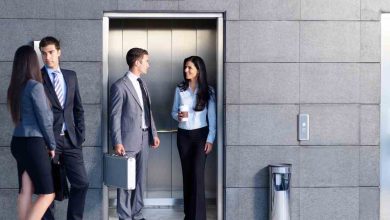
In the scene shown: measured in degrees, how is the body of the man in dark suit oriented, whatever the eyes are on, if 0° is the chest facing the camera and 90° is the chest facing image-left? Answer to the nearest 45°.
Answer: approximately 45°

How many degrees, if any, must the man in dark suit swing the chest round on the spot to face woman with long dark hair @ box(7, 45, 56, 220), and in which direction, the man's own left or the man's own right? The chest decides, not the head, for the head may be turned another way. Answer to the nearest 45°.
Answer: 0° — they already face them

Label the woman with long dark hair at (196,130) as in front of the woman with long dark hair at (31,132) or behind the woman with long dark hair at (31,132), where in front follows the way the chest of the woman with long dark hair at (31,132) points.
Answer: in front

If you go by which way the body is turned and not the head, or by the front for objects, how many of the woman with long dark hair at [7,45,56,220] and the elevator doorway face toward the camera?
1

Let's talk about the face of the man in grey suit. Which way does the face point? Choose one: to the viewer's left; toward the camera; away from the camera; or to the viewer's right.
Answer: to the viewer's right

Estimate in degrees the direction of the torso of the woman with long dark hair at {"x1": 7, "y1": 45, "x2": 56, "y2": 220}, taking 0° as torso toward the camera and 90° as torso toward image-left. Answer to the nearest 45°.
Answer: approximately 225°

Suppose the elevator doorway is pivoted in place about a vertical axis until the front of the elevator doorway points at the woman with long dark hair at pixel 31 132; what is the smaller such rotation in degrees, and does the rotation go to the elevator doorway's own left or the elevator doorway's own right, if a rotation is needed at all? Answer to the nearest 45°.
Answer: approximately 45° to the elevator doorway's own right

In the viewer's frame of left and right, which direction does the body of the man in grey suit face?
facing the viewer and to the right of the viewer

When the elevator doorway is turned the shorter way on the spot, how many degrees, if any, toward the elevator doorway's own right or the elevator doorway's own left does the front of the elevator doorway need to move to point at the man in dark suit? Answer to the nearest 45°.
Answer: approximately 45° to the elevator doorway's own right

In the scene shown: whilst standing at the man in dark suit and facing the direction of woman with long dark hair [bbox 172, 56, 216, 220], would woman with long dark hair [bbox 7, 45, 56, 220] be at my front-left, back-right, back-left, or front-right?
back-right
